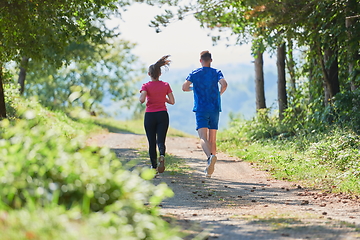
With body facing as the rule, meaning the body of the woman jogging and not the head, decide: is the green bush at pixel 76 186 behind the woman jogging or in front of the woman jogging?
behind

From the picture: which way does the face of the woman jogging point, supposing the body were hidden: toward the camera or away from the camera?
away from the camera

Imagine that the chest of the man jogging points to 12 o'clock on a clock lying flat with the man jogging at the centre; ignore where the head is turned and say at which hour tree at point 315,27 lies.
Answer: The tree is roughly at 1 o'clock from the man jogging.

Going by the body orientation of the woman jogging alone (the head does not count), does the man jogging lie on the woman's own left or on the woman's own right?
on the woman's own right

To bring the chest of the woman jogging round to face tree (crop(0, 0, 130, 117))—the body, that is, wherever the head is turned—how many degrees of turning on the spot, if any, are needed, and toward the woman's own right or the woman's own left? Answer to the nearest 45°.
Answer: approximately 45° to the woman's own left

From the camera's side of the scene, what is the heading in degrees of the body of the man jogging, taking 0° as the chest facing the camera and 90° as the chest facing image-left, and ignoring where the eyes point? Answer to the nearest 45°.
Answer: approximately 180°

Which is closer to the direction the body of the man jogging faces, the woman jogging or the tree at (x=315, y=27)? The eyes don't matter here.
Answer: the tree

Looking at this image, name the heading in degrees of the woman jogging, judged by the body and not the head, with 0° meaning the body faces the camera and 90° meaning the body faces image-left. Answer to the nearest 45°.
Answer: approximately 180°

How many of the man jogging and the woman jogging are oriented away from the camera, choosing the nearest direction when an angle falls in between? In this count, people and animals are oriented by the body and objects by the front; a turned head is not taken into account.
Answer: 2

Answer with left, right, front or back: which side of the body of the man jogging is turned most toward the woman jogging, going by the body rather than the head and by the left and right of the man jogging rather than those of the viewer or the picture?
left

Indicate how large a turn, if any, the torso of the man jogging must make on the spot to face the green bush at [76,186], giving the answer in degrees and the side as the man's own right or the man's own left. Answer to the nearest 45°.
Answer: approximately 180°

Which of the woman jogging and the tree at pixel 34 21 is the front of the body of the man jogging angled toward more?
the tree
